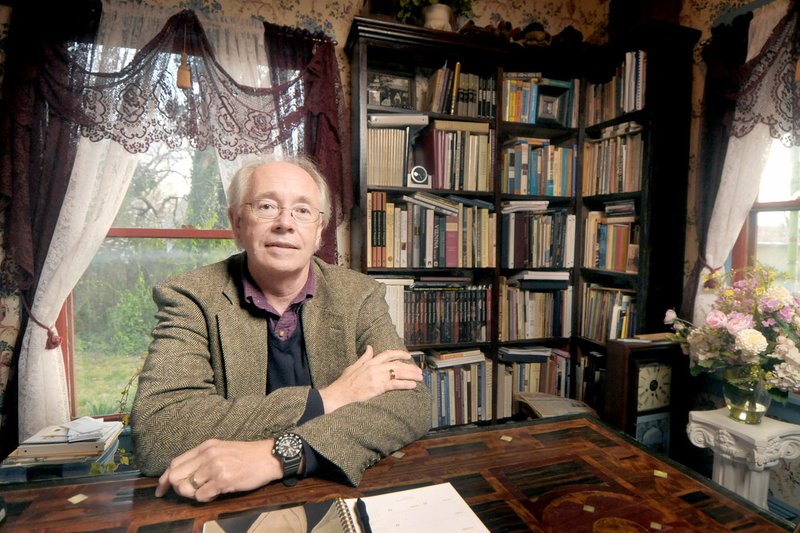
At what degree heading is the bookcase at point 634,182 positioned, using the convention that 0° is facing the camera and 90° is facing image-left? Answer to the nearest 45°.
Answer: approximately 45°

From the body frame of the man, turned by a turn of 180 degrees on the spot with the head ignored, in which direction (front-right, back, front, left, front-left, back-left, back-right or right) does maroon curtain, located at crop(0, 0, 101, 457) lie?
front-left

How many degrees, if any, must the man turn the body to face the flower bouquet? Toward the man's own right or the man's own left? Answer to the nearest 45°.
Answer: approximately 90° to the man's own left

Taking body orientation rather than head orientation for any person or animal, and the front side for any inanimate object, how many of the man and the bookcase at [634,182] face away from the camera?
0

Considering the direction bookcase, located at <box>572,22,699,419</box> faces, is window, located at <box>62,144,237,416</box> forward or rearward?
forward

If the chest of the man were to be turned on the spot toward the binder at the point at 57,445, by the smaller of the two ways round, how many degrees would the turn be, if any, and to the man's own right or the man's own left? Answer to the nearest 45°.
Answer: approximately 135° to the man's own right

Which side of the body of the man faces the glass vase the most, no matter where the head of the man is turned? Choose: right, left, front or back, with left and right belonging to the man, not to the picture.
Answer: left

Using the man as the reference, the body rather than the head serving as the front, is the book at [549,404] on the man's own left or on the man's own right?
on the man's own left
